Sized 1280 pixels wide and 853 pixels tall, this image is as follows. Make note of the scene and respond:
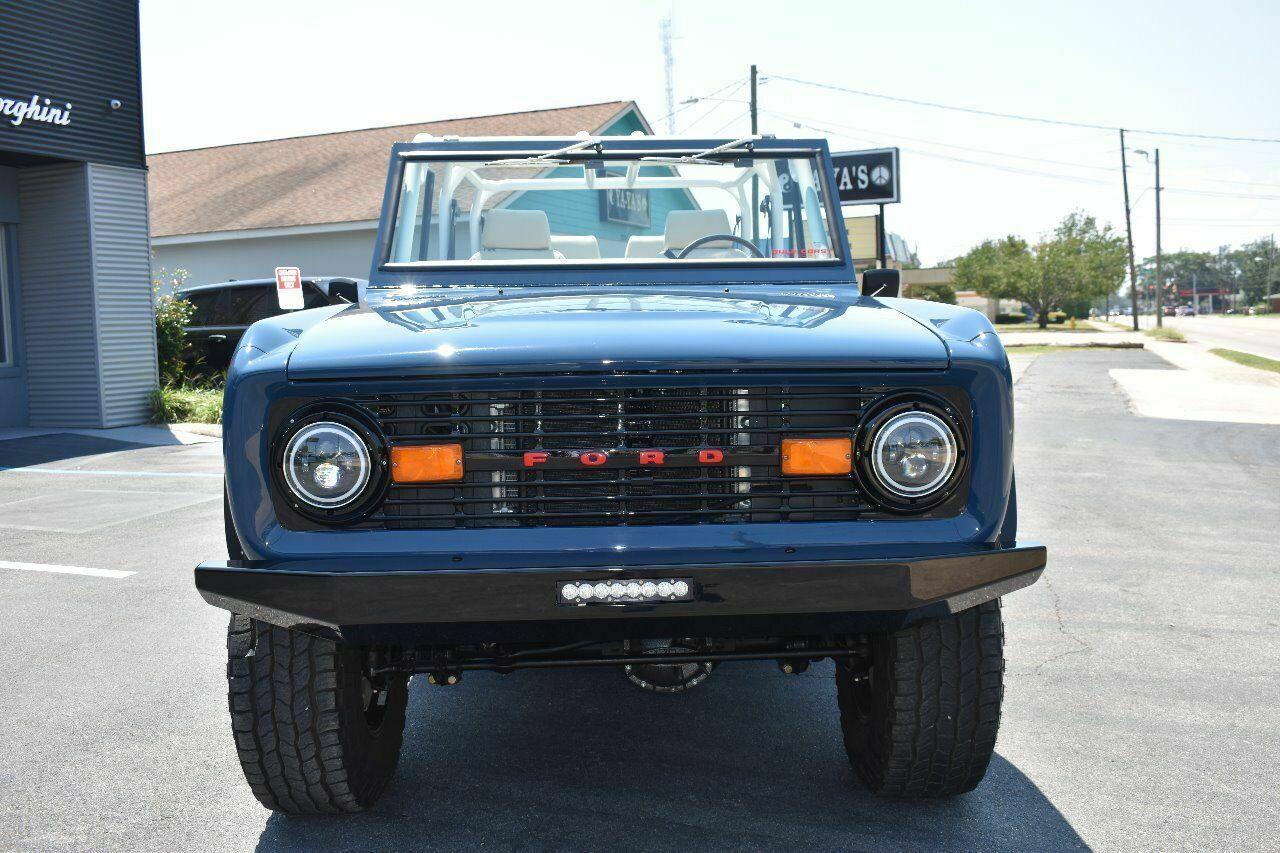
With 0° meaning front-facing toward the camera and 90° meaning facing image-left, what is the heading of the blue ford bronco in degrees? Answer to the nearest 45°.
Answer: approximately 0°

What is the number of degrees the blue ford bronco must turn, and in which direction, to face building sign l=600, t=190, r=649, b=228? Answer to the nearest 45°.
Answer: approximately 180°

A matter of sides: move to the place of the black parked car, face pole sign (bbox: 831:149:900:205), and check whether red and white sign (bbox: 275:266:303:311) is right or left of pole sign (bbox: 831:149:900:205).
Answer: right

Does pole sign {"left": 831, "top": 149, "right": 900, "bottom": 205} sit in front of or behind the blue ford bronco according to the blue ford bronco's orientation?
behind

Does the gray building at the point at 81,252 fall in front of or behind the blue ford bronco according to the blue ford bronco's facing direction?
behind

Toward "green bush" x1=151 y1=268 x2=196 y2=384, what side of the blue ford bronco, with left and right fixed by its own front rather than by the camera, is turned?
back

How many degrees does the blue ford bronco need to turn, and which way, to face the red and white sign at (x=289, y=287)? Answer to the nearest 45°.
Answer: approximately 180°

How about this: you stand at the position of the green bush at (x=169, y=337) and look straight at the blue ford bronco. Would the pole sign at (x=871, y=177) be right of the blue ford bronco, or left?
left
